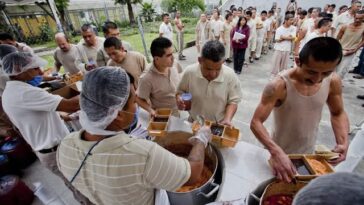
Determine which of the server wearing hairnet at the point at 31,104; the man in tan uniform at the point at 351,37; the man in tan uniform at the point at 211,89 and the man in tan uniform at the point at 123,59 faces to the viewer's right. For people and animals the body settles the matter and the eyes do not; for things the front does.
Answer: the server wearing hairnet

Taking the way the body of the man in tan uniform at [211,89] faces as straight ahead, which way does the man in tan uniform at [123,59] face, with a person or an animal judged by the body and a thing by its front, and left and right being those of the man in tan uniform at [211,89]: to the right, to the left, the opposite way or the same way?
the same way

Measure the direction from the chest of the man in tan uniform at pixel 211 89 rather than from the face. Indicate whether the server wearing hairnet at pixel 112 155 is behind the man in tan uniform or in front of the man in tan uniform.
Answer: in front

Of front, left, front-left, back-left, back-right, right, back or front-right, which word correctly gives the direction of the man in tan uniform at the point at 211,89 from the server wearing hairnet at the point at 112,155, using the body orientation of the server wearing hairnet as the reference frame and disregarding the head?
front

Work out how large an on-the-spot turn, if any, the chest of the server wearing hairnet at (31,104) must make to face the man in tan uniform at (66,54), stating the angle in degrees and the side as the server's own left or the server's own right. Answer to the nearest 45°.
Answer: approximately 90° to the server's own left

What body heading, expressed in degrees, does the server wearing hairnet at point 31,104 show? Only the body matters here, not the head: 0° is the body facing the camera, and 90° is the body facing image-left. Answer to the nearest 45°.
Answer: approximately 270°

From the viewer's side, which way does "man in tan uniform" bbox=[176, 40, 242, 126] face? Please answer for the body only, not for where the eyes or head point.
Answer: toward the camera

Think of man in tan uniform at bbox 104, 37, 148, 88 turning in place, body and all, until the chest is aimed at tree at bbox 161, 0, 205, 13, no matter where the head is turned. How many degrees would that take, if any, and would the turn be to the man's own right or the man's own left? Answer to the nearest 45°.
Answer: approximately 135° to the man's own right

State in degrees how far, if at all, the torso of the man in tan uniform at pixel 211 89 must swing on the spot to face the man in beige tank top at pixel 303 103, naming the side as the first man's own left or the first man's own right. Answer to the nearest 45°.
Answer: approximately 45° to the first man's own left

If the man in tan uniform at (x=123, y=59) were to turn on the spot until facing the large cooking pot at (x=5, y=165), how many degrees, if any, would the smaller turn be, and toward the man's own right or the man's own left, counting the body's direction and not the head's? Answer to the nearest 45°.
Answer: approximately 45° to the man's own right

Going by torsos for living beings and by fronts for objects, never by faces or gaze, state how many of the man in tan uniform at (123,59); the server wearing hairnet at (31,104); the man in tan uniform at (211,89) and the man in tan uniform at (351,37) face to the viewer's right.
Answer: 1

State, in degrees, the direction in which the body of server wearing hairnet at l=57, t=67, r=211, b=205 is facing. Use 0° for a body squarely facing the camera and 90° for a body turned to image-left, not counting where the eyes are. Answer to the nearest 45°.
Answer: approximately 225°

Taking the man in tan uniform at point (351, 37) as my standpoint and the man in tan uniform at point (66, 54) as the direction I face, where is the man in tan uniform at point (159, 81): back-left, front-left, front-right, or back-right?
front-left

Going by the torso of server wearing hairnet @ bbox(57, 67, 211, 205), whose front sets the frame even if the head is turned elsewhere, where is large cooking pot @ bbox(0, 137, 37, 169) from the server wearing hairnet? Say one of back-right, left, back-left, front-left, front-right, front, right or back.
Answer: left

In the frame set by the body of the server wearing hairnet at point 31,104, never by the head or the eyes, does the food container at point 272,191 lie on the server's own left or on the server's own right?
on the server's own right

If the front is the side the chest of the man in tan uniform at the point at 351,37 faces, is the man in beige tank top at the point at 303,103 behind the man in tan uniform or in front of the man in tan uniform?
in front

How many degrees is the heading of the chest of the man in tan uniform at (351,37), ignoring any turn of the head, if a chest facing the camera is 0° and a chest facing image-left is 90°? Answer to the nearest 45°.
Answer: approximately 45°

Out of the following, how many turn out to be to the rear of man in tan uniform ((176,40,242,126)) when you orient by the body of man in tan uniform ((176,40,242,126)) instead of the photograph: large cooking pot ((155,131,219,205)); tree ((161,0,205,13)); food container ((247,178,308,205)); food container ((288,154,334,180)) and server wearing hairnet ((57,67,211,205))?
1
